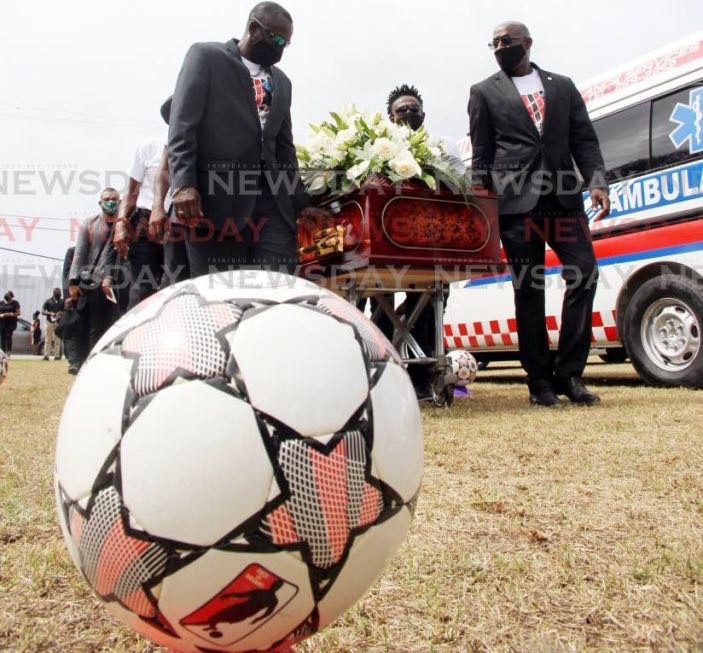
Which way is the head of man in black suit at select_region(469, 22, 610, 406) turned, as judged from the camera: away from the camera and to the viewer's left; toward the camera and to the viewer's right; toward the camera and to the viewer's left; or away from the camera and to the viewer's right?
toward the camera and to the viewer's left

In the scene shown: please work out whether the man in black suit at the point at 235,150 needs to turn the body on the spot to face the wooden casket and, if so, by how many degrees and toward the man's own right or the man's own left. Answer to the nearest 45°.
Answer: approximately 90° to the man's own left

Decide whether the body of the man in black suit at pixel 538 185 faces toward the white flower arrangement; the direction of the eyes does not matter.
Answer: no

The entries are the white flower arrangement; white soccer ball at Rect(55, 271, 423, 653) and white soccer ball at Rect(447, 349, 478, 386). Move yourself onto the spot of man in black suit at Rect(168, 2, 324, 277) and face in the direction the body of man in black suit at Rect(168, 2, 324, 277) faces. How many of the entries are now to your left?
2

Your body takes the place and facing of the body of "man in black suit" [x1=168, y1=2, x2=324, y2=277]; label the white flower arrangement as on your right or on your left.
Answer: on your left

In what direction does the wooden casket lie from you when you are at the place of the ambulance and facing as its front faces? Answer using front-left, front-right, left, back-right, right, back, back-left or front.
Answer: right

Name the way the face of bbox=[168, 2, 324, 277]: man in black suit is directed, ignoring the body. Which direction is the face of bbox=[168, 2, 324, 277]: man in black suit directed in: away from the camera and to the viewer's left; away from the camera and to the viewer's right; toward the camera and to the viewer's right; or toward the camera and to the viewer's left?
toward the camera and to the viewer's right

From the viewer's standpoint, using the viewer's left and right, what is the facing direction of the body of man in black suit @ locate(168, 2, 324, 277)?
facing the viewer and to the right of the viewer

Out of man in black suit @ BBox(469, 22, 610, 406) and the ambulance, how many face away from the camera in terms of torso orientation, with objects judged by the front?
0

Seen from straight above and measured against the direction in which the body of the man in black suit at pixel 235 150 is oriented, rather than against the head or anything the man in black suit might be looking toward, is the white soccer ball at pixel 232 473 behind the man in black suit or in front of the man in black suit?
in front

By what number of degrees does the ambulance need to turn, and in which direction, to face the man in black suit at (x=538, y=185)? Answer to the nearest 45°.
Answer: approximately 90° to its right

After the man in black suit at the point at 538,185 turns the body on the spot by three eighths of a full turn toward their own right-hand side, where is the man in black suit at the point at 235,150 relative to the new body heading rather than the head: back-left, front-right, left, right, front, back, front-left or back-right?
left

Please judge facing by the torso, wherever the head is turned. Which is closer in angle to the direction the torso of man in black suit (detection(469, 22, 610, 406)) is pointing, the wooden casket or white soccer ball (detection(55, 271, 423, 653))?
the white soccer ball

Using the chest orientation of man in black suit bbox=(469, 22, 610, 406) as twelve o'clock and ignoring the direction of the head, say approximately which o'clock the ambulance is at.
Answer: The ambulance is roughly at 7 o'clock from the man in black suit.

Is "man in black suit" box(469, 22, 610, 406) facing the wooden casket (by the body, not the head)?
no

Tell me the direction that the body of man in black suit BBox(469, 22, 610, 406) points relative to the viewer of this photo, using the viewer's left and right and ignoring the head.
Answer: facing the viewer

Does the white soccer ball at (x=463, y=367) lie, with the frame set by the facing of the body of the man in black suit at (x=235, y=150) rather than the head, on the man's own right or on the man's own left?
on the man's own left

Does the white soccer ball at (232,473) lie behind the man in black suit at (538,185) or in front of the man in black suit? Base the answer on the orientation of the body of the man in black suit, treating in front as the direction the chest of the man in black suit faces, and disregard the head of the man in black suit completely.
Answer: in front
